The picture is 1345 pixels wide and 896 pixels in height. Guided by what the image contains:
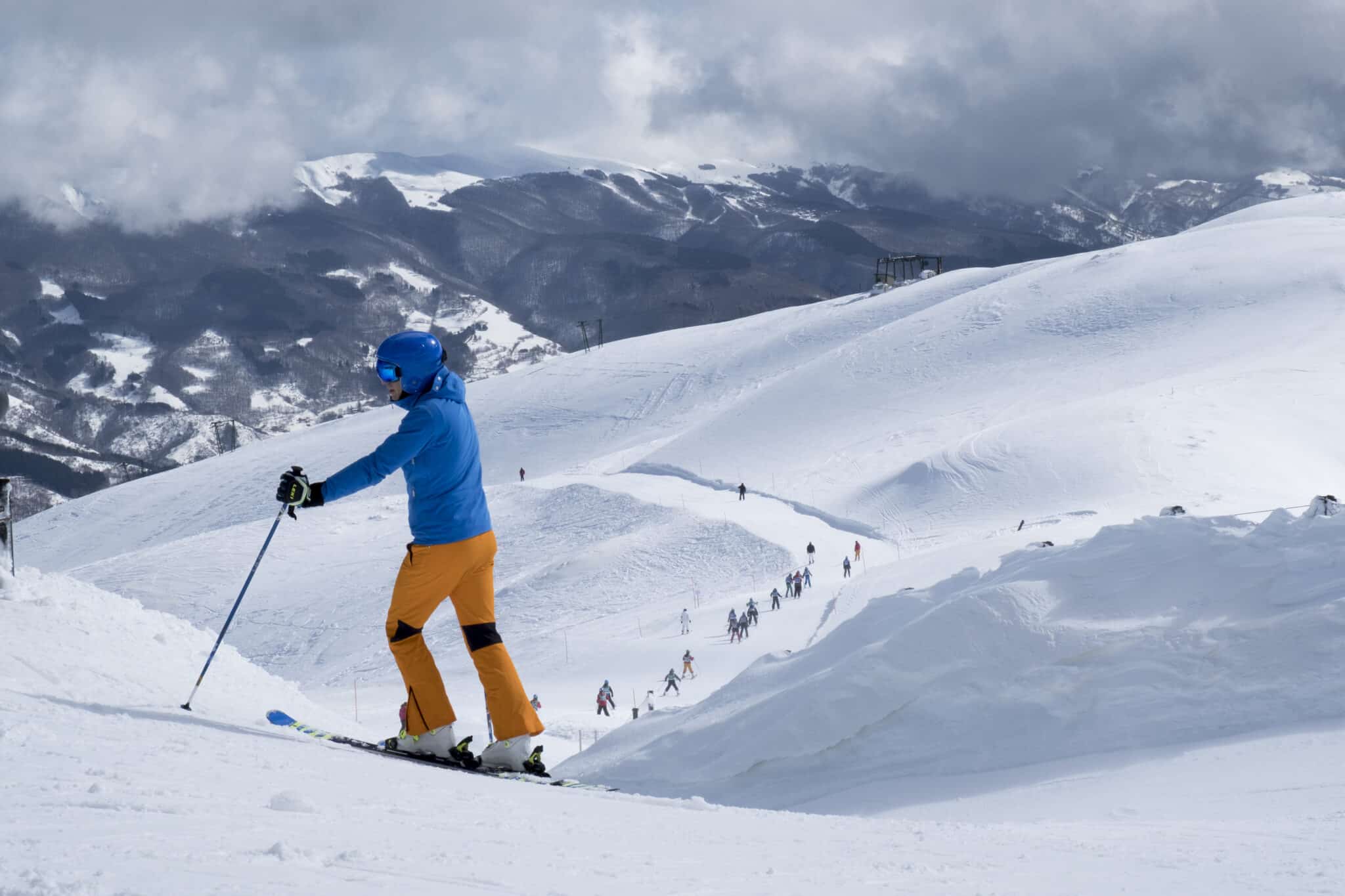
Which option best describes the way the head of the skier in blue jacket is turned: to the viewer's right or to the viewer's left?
to the viewer's left

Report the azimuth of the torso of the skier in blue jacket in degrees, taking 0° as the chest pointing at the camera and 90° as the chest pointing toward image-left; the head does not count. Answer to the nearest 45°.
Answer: approximately 90°
